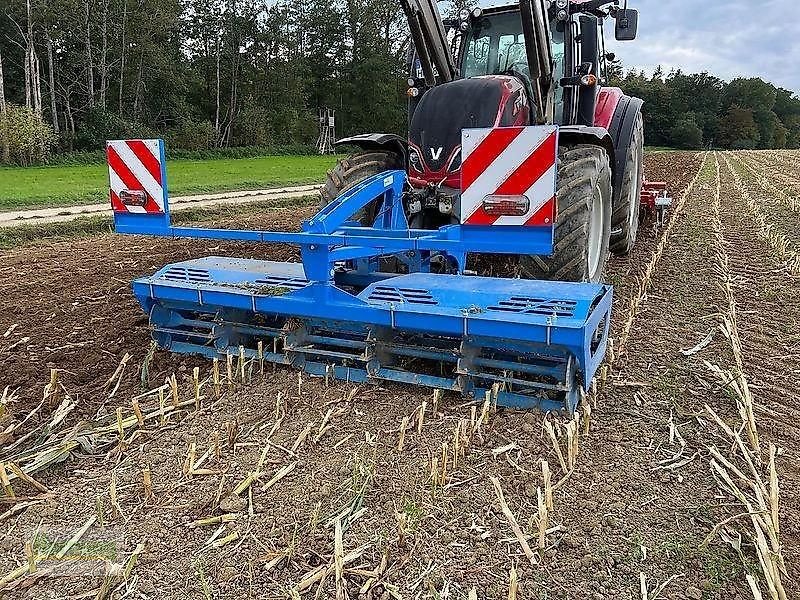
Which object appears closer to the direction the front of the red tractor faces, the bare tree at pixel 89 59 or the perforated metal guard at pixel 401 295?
the perforated metal guard

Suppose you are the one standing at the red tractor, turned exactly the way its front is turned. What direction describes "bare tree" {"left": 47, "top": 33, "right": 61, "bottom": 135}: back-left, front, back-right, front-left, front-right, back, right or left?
right

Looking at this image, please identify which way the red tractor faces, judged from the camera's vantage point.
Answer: facing the viewer and to the left of the viewer

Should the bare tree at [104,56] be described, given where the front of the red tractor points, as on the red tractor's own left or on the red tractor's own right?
on the red tractor's own right

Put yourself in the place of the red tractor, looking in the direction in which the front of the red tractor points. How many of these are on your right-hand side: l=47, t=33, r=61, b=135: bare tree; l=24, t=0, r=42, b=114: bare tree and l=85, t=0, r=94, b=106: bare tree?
3

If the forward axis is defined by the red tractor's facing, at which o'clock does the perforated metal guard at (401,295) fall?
The perforated metal guard is roughly at 11 o'clock from the red tractor.

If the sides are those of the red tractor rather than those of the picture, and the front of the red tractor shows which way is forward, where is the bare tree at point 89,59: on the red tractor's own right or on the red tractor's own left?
on the red tractor's own right

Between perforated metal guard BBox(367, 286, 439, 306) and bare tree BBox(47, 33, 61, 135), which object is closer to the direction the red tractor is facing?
the perforated metal guard

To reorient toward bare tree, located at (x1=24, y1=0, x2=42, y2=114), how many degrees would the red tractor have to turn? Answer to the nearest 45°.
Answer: approximately 90° to its right
